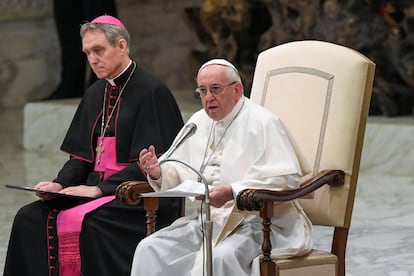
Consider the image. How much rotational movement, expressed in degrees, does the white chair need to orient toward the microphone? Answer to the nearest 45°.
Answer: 0° — it already faces it

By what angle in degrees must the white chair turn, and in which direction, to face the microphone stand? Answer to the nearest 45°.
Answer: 0° — it already faces it

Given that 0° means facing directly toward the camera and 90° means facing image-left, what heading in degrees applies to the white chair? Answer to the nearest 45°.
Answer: approximately 45°
